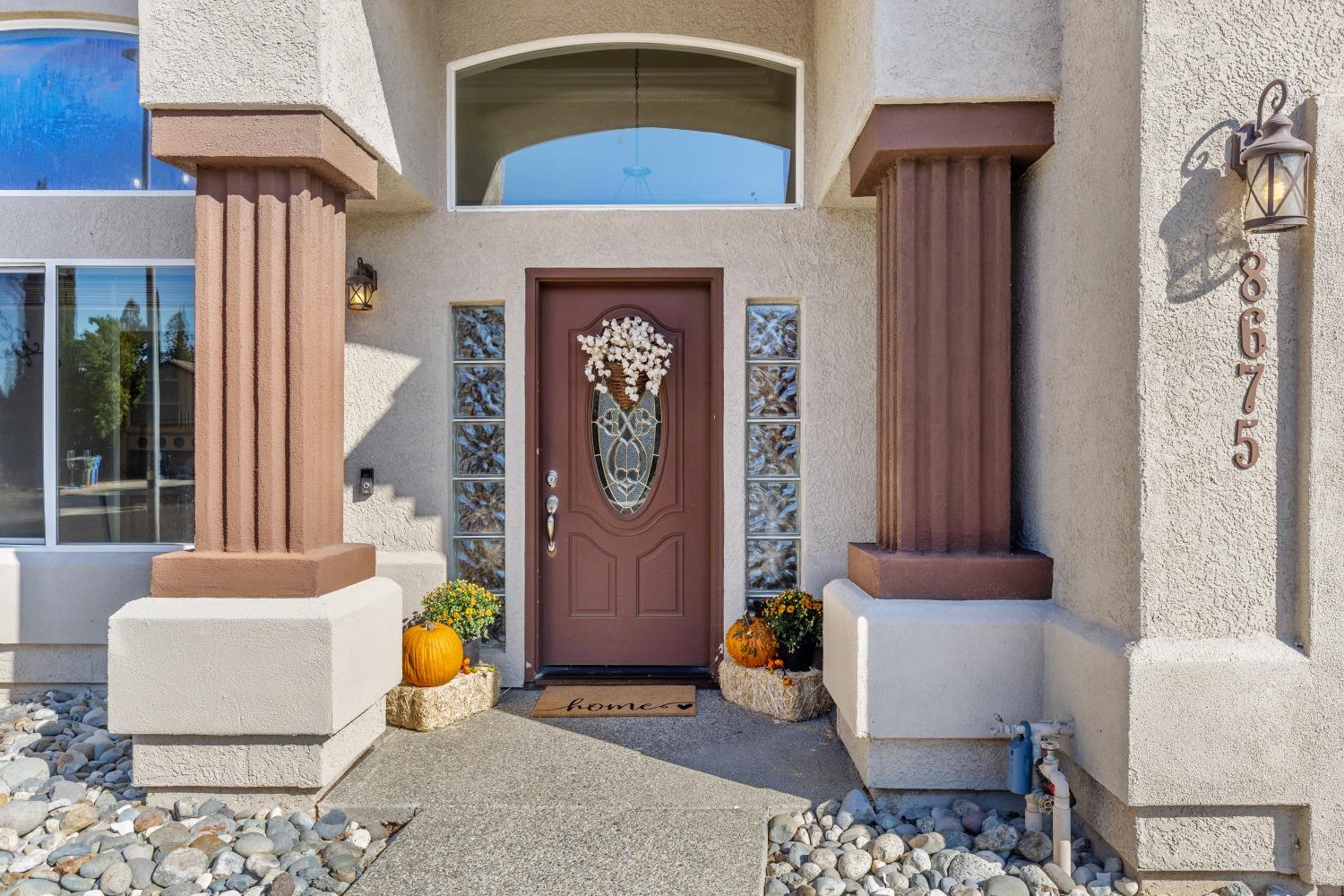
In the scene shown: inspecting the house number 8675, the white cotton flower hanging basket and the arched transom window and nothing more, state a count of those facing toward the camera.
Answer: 3

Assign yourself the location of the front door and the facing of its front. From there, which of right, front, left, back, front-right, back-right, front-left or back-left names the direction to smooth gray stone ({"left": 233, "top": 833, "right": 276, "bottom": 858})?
front-right

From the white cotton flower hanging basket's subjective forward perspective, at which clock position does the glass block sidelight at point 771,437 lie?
The glass block sidelight is roughly at 9 o'clock from the white cotton flower hanging basket.

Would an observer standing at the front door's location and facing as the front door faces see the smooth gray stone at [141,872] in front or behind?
in front

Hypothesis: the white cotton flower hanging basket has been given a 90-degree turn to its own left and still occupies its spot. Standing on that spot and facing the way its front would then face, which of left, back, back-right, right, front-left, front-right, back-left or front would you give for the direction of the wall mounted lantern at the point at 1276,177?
front-right

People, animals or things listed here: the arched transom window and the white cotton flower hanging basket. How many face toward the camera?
2

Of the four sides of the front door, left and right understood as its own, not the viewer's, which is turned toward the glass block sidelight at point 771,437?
left

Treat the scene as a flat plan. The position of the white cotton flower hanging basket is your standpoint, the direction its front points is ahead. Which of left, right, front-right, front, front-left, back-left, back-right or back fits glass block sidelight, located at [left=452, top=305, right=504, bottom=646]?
right

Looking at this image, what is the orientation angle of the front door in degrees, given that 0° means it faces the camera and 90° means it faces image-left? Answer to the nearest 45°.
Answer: approximately 0°

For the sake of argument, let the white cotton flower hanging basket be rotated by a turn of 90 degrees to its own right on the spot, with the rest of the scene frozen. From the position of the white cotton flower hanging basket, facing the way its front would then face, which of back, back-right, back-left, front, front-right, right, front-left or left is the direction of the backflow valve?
back-left
